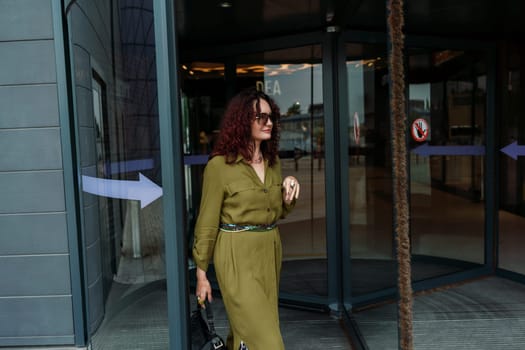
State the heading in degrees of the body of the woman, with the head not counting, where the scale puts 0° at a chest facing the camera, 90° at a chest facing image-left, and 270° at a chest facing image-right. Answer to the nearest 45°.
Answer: approximately 315°

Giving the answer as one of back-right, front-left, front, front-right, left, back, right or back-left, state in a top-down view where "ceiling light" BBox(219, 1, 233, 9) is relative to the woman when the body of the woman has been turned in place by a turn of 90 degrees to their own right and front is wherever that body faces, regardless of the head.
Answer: back-right

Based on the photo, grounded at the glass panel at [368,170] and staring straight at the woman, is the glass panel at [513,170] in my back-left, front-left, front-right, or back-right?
back-left

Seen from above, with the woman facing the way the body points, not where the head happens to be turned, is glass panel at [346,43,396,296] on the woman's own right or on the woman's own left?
on the woman's own left

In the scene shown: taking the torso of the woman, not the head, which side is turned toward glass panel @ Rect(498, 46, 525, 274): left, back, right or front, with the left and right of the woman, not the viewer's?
left
